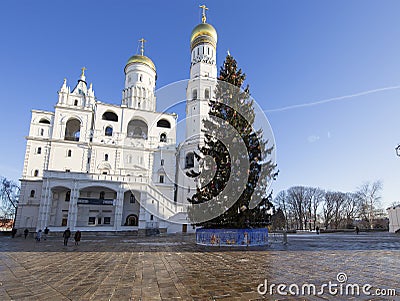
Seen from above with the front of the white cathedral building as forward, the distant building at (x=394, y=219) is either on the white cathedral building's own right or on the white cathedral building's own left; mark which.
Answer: on the white cathedral building's own left

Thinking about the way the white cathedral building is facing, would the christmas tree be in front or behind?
in front

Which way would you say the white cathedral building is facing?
toward the camera

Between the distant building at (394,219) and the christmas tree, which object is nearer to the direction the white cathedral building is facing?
the christmas tree
